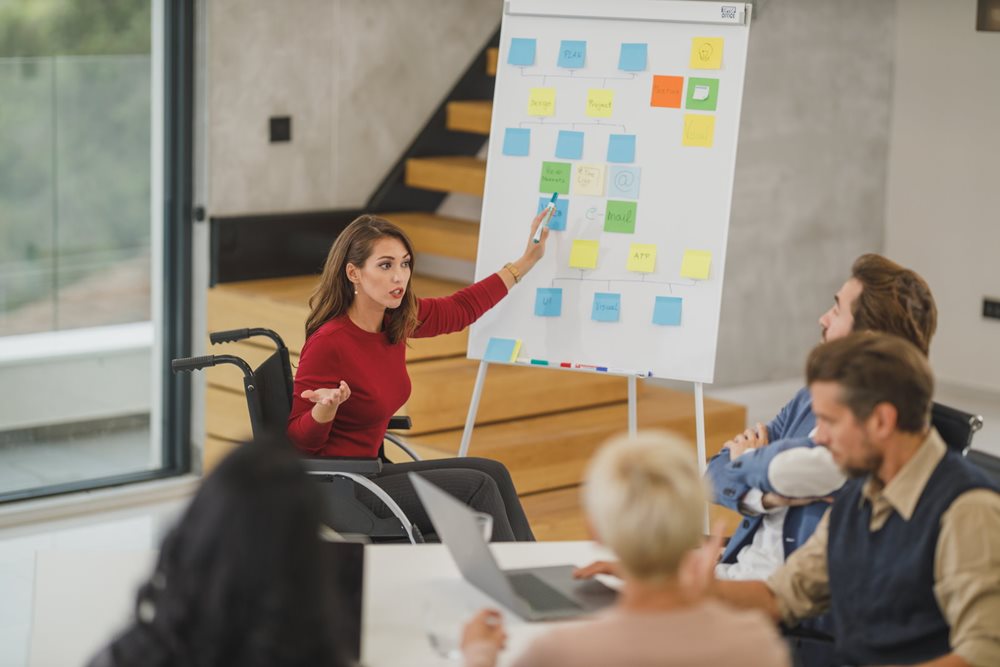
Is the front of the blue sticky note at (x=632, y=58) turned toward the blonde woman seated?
yes

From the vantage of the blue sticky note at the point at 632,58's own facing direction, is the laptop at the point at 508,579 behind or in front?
in front

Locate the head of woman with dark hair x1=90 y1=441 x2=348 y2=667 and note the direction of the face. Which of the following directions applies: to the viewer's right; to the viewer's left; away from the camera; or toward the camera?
away from the camera

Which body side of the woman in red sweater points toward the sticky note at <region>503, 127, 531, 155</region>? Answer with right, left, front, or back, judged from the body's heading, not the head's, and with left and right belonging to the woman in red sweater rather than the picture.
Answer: left

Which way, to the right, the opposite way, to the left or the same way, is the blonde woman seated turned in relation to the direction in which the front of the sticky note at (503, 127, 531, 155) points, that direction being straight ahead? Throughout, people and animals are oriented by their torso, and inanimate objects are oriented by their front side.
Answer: the opposite way

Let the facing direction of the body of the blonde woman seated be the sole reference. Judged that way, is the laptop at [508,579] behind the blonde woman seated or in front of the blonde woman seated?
in front

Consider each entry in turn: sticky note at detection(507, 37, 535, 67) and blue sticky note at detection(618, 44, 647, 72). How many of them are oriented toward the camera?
2

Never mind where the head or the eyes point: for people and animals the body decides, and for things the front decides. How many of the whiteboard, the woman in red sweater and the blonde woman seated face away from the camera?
1

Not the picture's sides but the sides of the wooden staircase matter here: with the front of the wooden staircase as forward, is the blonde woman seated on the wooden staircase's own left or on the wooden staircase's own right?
on the wooden staircase's own left

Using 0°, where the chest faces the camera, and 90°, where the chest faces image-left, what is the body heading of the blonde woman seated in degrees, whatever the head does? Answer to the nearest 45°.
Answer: approximately 180°
